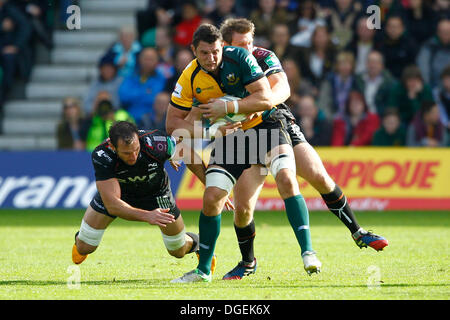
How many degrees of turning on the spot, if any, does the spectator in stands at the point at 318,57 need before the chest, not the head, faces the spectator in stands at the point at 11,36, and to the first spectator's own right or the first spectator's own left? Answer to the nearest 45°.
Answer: approximately 90° to the first spectator's own right

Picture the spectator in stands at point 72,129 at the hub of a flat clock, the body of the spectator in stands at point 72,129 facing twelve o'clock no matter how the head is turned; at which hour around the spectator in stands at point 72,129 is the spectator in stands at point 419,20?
the spectator in stands at point 419,20 is roughly at 9 o'clock from the spectator in stands at point 72,129.

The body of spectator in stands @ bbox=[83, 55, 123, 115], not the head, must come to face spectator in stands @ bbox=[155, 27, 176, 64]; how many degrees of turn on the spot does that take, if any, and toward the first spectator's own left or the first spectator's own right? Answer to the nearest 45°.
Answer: approximately 90° to the first spectator's own left

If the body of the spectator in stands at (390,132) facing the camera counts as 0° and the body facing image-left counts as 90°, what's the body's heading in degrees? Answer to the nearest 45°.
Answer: approximately 0°

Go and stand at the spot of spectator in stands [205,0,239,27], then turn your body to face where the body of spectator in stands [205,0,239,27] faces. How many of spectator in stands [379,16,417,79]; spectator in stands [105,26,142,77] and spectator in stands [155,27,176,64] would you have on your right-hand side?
2

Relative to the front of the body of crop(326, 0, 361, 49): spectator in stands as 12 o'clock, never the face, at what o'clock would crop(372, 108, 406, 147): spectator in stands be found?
crop(372, 108, 406, 147): spectator in stands is roughly at 11 o'clock from crop(326, 0, 361, 49): spectator in stands.

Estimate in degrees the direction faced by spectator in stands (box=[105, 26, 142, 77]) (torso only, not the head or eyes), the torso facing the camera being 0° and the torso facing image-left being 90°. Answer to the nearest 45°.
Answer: approximately 0°

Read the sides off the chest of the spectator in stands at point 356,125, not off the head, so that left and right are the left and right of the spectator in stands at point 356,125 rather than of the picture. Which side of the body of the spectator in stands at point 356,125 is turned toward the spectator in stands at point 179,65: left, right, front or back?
right

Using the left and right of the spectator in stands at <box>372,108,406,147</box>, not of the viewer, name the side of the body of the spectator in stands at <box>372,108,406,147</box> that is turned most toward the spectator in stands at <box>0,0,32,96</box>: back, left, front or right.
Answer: right

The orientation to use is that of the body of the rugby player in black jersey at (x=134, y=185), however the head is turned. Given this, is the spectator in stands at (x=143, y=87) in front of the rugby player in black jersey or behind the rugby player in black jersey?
behind
